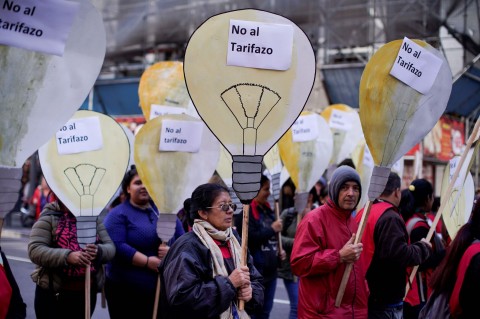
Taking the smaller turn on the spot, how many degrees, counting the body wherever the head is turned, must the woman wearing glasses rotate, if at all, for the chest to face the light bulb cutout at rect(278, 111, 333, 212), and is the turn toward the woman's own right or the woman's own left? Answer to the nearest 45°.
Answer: approximately 135° to the woman's own left

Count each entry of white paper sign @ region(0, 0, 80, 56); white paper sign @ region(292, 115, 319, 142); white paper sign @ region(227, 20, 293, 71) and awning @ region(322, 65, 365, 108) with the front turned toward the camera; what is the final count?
4

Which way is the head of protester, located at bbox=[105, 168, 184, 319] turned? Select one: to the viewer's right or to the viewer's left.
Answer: to the viewer's right

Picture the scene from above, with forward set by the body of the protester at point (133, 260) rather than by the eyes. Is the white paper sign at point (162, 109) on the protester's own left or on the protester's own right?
on the protester's own left

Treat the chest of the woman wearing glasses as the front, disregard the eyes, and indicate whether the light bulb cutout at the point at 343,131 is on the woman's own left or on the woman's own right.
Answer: on the woman's own left

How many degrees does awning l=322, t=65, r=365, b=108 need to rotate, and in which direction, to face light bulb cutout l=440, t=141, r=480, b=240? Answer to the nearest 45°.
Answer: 0° — it already faces it

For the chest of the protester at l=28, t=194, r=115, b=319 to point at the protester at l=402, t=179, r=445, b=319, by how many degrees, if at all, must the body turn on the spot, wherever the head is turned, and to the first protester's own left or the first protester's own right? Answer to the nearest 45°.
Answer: approximately 45° to the first protester's own left

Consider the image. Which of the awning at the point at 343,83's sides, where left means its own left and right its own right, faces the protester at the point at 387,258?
front

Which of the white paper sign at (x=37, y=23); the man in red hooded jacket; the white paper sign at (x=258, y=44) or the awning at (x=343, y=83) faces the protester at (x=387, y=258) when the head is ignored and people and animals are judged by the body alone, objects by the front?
the awning

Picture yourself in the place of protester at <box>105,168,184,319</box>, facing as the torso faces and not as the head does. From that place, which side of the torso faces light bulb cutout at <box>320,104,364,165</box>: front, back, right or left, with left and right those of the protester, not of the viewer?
left

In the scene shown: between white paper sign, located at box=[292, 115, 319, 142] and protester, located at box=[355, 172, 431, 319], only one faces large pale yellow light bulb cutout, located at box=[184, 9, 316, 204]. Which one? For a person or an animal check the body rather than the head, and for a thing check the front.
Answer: the white paper sign

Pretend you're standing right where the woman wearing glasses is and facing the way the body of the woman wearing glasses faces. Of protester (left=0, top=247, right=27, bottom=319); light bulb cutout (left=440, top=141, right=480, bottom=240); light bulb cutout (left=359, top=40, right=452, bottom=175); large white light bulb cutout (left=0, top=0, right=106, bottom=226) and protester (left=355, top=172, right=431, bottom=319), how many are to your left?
3

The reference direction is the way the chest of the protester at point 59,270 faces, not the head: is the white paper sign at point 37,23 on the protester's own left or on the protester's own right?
on the protester's own right

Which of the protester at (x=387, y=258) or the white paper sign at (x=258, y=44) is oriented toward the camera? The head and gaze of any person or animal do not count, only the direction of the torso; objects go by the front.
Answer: the white paper sign

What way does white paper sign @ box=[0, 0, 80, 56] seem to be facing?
toward the camera
